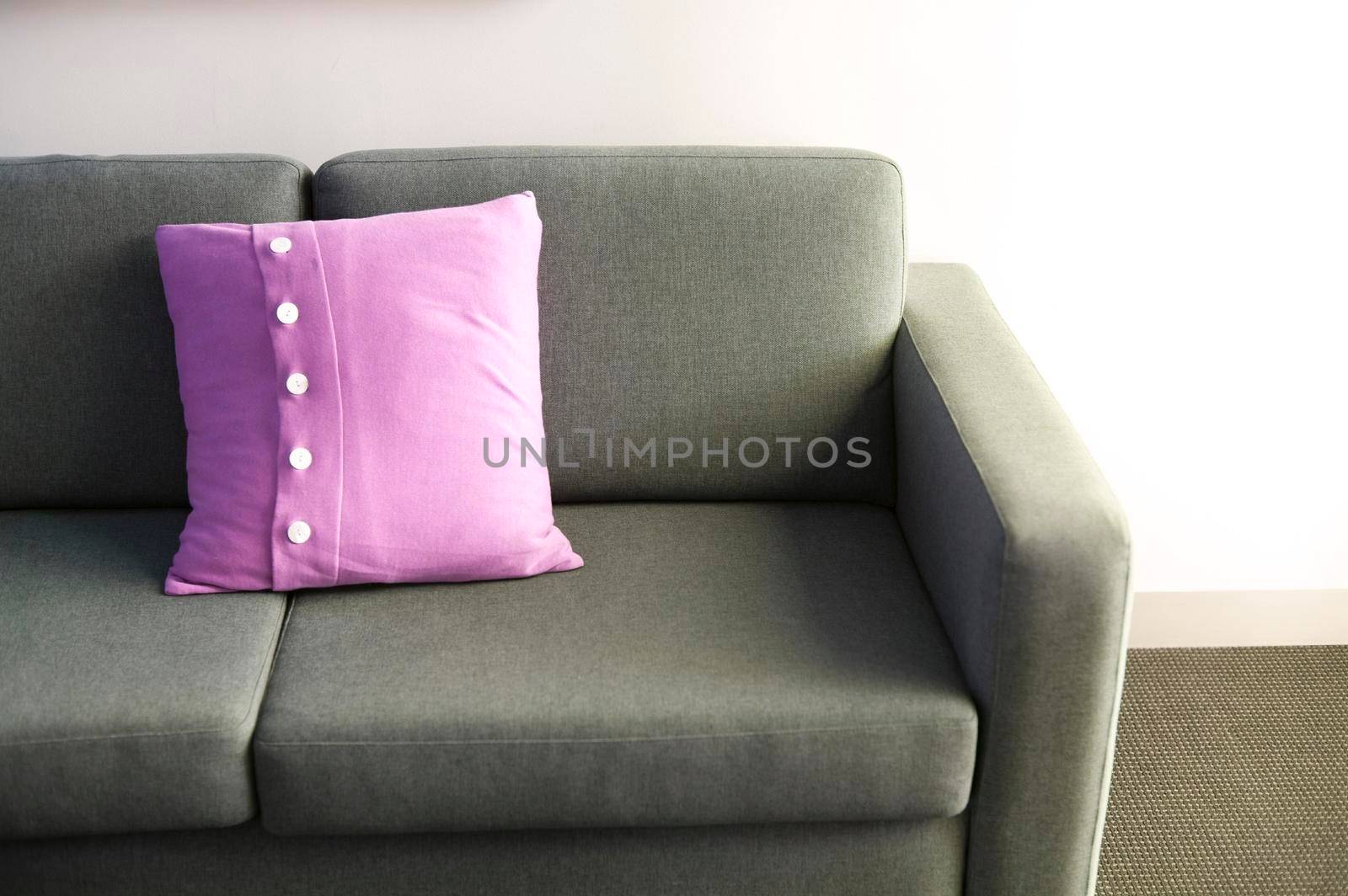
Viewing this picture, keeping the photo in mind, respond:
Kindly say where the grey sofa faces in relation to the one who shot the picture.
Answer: facing the viewer
